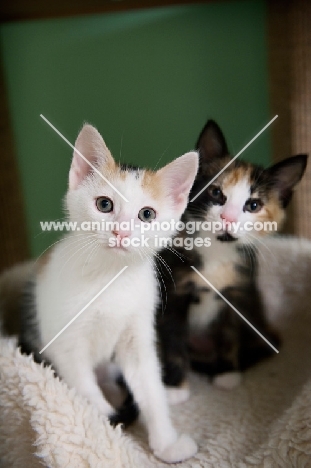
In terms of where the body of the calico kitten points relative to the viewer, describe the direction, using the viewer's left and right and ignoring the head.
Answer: facing the viewer
